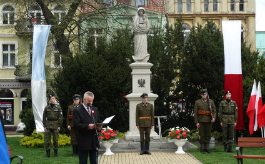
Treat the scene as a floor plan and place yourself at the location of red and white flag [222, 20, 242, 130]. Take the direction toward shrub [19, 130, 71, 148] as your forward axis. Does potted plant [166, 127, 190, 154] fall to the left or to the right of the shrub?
left

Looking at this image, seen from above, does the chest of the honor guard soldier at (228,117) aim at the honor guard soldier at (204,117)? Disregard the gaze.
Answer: no

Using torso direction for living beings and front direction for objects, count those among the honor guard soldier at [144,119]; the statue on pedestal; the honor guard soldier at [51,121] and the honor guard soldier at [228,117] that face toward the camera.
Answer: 4

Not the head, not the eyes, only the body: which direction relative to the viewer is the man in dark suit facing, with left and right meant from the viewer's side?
facing the viewer and to the right of the viewer

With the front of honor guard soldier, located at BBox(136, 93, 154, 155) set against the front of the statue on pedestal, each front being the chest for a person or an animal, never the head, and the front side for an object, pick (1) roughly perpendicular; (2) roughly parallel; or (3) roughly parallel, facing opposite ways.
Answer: roughly parallel

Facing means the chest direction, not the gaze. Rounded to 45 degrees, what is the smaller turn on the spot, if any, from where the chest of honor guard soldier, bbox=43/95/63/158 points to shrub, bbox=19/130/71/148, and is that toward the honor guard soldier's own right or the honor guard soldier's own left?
approximately 180°

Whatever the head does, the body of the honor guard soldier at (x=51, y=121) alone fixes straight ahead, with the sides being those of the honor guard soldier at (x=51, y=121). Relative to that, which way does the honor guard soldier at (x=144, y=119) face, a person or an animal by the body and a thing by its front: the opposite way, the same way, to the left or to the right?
the same way

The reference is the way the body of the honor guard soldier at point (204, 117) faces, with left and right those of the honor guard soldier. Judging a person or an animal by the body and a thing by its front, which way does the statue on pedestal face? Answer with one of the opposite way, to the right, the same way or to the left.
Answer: the same way

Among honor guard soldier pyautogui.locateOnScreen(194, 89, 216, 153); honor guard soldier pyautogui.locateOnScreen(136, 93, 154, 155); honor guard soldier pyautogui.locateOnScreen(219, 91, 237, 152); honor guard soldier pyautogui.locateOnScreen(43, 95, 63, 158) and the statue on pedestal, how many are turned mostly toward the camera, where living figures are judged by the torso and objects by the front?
5

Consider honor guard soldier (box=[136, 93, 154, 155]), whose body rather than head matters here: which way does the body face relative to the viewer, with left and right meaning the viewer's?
facing the viewer

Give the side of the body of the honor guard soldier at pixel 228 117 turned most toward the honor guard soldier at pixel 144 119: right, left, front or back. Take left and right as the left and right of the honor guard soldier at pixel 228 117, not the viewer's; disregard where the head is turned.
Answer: right

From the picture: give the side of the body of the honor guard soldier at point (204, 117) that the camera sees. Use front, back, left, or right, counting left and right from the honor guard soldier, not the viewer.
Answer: front

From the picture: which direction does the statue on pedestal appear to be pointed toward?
toward the camera

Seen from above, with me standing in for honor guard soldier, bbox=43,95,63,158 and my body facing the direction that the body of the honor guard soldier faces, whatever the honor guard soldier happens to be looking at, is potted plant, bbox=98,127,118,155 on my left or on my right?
on my left

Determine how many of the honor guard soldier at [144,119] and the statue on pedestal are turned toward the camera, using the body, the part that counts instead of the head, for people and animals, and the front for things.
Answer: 2
